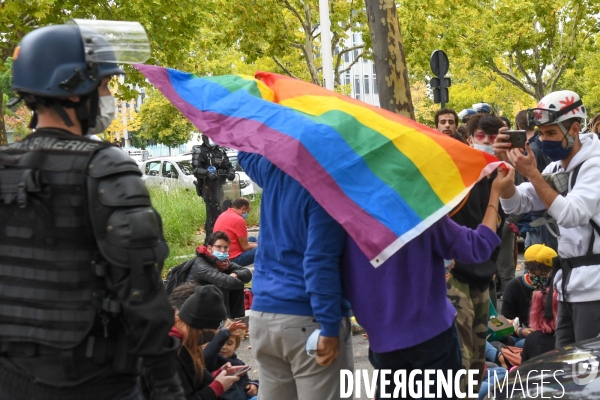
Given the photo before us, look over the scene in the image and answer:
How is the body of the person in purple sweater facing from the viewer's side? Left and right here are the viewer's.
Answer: facing away from the viewer

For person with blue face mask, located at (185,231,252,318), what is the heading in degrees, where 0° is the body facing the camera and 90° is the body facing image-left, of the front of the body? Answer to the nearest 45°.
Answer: approximately 315°

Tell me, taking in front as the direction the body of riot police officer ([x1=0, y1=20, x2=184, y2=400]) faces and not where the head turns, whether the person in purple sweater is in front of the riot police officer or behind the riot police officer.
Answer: in front

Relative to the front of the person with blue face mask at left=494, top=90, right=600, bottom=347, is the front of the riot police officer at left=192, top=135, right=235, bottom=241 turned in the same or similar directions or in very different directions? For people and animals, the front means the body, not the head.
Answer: very different directions

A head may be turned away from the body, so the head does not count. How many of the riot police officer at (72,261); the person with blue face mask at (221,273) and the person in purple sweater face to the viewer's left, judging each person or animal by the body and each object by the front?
0

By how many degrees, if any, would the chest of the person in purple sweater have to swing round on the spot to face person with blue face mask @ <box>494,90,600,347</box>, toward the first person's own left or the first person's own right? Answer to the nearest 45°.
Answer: approximately 45° to the first person's own right

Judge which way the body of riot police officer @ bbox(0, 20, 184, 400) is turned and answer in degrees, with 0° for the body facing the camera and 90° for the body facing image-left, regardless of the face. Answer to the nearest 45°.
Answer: approximately 225°

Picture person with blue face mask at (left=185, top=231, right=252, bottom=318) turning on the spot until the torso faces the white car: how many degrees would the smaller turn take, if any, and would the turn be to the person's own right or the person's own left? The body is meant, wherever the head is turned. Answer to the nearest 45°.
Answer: approximately 135° to the person's own left

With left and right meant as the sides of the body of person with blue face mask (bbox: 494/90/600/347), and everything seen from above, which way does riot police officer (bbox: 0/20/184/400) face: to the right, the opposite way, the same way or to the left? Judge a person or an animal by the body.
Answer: to the right

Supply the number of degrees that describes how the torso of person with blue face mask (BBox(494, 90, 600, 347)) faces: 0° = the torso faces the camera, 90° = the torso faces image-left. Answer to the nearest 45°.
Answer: approximately 90°

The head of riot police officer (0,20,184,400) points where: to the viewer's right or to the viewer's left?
to the viewer's right

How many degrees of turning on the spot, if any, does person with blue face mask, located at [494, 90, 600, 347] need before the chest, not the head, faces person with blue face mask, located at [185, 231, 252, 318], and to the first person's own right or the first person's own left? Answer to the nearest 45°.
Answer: approximately 45° to the first person's own right

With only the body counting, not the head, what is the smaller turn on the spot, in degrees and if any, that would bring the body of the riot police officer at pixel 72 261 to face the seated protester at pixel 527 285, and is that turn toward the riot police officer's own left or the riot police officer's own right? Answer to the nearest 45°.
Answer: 0° — they already face them

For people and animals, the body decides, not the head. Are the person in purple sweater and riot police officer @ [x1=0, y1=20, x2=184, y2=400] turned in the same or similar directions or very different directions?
same or similar directions

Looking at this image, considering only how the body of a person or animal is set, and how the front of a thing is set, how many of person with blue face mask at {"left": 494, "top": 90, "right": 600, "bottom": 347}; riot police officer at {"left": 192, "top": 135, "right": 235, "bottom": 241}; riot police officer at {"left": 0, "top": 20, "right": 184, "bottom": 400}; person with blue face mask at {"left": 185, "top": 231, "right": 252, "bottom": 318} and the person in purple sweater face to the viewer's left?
1

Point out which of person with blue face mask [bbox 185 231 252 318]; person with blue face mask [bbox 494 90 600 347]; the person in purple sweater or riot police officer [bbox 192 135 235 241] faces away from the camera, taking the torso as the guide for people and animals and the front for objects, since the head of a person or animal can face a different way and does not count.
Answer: the person in purple sweater
